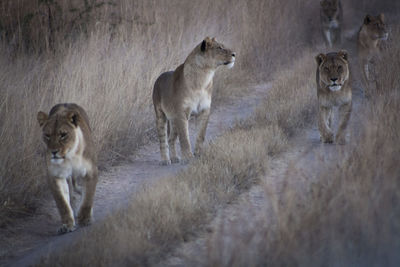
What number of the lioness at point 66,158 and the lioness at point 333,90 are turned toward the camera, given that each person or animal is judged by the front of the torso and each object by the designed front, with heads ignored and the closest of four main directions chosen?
2

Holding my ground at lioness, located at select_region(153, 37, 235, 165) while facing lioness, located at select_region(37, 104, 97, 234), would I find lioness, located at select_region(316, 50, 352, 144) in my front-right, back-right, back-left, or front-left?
back-left

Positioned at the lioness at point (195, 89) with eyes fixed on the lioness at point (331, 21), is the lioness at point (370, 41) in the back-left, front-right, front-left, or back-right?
front-right

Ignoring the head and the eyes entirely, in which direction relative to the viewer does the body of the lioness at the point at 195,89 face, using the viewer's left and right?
facing the viewer and to the right of the viewer

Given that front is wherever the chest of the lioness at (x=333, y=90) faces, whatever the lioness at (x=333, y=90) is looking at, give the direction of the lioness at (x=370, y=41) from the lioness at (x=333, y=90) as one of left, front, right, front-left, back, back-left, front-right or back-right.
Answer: back

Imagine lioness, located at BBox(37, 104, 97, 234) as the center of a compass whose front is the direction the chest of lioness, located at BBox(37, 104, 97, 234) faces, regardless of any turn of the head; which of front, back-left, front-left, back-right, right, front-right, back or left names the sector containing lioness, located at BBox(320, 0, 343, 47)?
back-left

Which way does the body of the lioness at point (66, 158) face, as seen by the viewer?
toward the camera

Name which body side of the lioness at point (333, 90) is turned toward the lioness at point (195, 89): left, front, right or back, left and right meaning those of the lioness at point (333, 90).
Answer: right

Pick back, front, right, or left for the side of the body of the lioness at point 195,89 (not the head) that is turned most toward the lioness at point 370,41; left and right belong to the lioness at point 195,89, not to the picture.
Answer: left

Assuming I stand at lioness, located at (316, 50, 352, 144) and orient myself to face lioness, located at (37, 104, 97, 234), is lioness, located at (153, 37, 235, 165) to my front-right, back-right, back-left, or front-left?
front-right

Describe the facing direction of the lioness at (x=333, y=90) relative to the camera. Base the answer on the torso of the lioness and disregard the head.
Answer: toward the camera

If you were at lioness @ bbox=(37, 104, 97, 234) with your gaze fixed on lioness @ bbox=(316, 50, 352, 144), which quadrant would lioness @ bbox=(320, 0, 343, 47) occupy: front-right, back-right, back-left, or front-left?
front-left

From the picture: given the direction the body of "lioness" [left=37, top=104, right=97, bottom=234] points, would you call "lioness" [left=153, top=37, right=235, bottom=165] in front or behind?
behind

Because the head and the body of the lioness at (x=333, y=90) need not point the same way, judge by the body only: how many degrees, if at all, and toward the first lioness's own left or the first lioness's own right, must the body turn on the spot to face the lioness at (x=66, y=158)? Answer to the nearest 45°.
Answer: approximately 45° to the first lioness's own right
